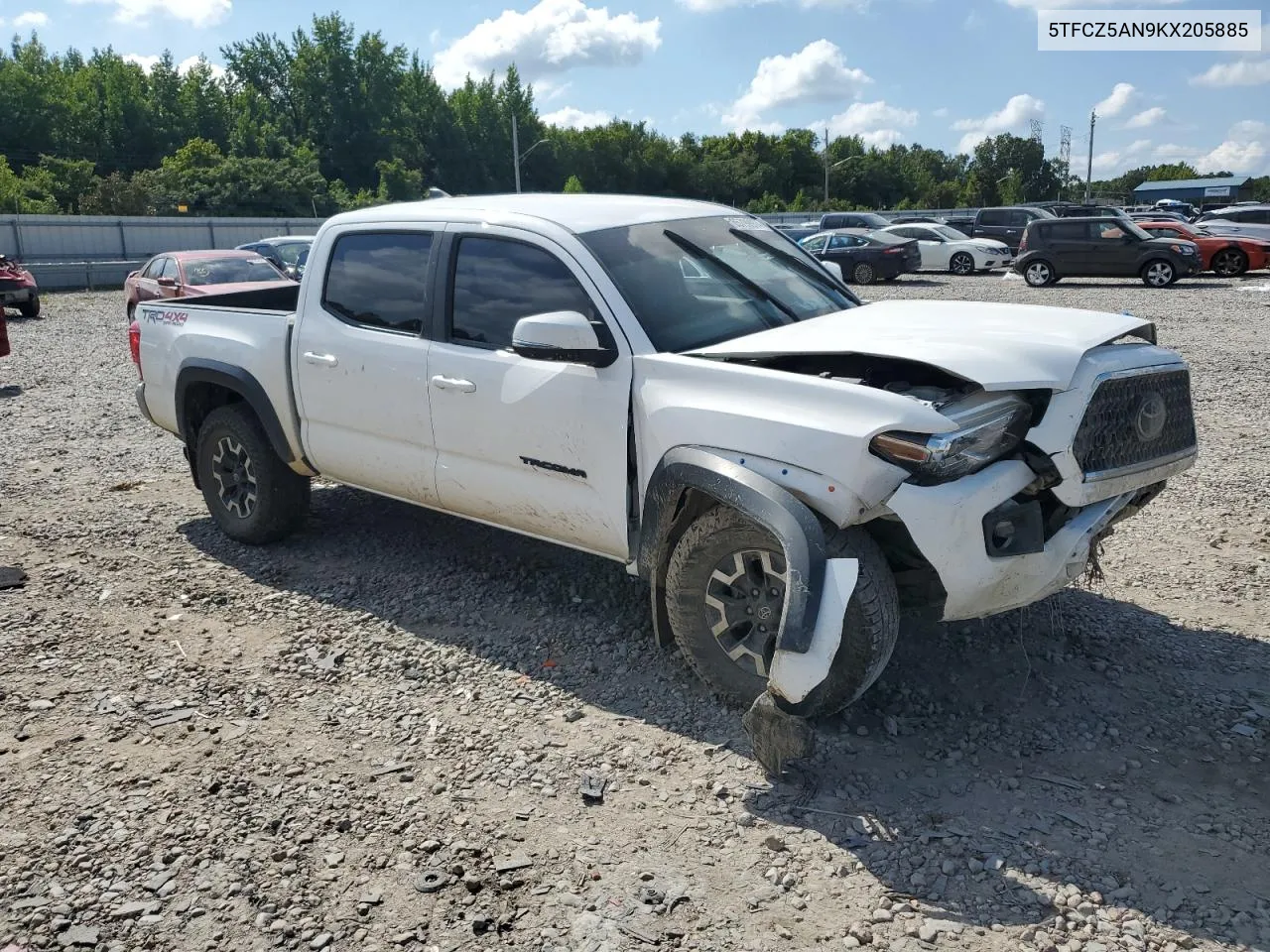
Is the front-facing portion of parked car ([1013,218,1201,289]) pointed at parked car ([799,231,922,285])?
no

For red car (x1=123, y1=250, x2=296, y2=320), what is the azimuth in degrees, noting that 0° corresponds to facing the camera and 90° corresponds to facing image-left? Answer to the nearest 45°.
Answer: approximately 315°

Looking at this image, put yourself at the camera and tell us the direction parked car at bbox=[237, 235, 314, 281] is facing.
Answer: facing the viewer and to the right of the viewer

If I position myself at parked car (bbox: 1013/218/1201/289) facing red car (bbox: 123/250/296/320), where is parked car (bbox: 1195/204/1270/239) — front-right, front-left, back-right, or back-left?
back-right

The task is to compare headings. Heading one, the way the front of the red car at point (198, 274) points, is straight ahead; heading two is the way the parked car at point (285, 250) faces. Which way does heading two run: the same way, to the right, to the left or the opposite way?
the same way

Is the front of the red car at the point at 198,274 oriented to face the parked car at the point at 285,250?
no

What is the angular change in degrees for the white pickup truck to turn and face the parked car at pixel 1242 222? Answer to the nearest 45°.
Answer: approximately 90° to its left

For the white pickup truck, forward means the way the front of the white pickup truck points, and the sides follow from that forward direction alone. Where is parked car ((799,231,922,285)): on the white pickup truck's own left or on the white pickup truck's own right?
on the white pickup truck's own left

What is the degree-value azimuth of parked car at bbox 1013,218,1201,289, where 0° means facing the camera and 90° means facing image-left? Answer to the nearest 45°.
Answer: approximately 270°

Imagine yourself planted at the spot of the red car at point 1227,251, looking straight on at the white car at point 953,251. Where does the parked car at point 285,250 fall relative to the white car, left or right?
left

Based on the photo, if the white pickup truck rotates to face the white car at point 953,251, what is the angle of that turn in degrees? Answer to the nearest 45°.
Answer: approximately 135° to its left
